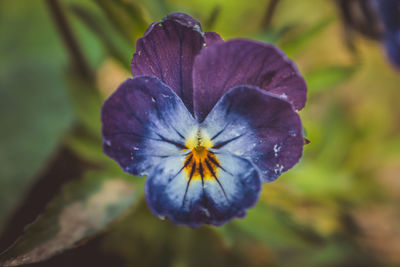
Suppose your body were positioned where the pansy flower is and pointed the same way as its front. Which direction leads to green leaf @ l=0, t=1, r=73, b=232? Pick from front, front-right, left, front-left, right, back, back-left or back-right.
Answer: back-right

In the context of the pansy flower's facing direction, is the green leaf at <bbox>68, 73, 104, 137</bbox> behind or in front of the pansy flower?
behind

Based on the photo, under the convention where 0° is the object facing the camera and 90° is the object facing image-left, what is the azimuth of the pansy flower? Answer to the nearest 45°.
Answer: approximately 0°

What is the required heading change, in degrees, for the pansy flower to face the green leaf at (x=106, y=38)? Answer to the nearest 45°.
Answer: approximately 135° to its right
